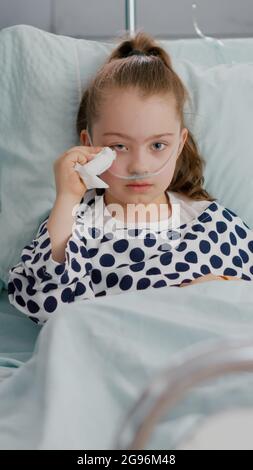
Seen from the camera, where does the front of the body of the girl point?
toward the camera

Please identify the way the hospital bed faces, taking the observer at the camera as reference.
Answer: facing the viewer

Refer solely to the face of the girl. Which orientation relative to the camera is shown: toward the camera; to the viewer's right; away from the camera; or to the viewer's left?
toward the camera
